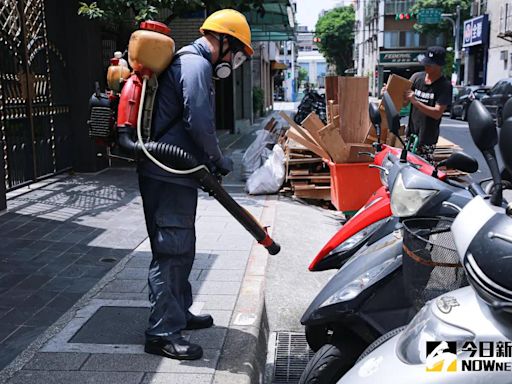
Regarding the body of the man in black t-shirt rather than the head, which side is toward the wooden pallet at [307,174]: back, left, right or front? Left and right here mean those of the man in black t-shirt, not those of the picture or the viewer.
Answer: front

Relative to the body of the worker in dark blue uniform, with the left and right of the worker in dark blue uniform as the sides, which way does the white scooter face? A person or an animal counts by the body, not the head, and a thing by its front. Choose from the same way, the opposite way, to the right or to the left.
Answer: the opposite way

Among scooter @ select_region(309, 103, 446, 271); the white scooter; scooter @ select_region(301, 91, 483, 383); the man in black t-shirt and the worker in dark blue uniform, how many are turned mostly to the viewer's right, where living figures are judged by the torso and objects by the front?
1

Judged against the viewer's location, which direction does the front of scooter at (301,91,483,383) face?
facing the viewer and to the left of the viewer

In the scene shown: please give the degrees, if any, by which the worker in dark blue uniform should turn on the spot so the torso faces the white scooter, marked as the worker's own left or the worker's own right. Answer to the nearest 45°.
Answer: approximately 45° to the worker's own right

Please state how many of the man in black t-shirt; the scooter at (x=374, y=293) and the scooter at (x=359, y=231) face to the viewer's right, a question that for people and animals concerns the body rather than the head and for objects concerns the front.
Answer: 0

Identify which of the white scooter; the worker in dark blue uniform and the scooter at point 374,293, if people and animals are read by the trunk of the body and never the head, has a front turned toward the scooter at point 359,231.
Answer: the worker in dark blue uniform

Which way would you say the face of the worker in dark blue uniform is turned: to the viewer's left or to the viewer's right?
to the viewer's right

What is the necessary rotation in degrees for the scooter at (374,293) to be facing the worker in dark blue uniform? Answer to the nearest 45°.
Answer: approximately 45° to its right

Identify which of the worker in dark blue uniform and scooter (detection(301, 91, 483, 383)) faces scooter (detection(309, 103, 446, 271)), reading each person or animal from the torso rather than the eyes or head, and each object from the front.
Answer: the worker in dark blue uniform

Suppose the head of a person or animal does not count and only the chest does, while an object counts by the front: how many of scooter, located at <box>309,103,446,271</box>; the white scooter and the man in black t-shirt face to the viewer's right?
0

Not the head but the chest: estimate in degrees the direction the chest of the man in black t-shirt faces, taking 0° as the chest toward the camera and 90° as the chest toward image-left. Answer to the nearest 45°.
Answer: approximately 45°

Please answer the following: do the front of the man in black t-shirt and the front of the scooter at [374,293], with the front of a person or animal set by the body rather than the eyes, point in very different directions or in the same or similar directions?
same or similar directions
